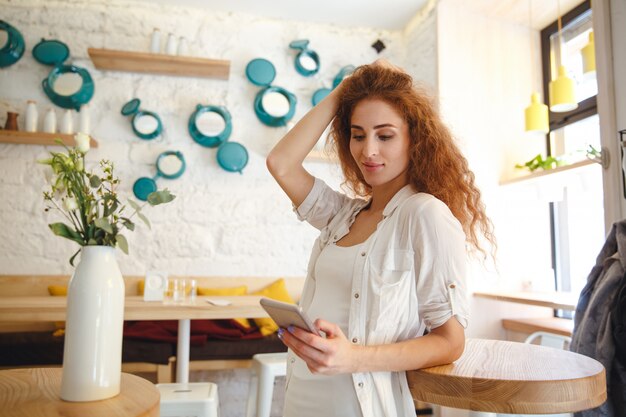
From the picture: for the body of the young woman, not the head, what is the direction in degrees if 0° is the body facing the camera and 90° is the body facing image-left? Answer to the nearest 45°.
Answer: approximately 45°

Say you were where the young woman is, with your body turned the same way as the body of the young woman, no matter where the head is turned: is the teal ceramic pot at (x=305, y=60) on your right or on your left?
on your right

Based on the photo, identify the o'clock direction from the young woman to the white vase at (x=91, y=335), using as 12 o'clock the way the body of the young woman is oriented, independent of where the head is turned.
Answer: The white vase is roughly at 1 o'clock from the young woman.

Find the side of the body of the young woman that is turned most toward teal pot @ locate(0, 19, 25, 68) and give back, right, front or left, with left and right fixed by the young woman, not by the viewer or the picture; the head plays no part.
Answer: right

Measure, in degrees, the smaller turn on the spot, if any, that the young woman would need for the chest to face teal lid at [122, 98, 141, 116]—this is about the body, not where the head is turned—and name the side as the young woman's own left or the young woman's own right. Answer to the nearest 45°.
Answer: approximately 90° to the young woman's own right

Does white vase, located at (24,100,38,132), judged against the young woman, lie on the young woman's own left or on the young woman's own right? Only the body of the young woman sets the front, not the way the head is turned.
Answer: on the young woman's own right

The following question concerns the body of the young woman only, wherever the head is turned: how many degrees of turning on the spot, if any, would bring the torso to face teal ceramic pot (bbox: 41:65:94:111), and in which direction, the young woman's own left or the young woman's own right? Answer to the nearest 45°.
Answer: approximately 90° to the young woman's own right

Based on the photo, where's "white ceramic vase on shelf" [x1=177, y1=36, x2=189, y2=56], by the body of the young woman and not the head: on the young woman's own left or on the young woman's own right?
on the young woman's own right

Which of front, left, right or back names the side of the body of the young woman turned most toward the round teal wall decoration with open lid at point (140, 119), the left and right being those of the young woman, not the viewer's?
right

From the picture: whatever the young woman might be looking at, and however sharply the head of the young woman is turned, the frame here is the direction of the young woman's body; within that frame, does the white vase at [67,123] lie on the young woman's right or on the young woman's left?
on the young woman's right

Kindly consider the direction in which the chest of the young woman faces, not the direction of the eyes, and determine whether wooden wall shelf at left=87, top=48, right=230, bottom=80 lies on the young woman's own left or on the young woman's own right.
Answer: on the young woman's own right

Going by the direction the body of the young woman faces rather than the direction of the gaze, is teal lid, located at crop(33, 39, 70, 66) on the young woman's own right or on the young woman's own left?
on the young woman's own right
